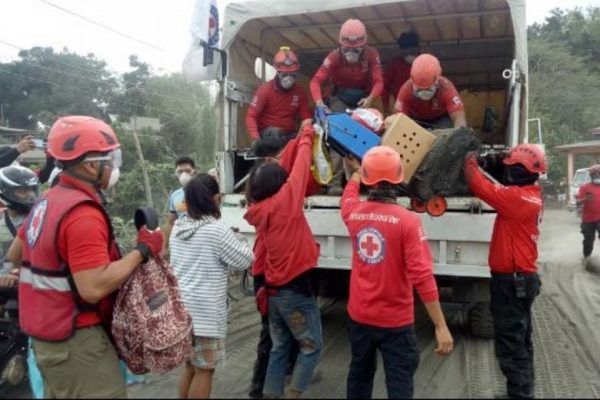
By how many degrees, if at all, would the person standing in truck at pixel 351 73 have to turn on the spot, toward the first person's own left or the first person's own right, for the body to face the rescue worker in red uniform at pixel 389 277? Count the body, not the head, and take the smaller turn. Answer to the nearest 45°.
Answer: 0° — they already face them

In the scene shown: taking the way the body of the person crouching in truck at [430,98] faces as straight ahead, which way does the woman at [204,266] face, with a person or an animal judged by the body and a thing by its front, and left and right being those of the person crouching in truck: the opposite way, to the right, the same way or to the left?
the opposite way

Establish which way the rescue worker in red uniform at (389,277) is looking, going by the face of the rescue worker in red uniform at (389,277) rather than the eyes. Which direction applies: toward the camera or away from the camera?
away from the camera

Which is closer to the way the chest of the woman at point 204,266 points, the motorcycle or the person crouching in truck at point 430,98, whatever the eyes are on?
the person crouching in truck

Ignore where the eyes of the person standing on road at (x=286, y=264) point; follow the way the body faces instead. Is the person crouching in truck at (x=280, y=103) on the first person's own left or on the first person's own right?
on the first person's own left
